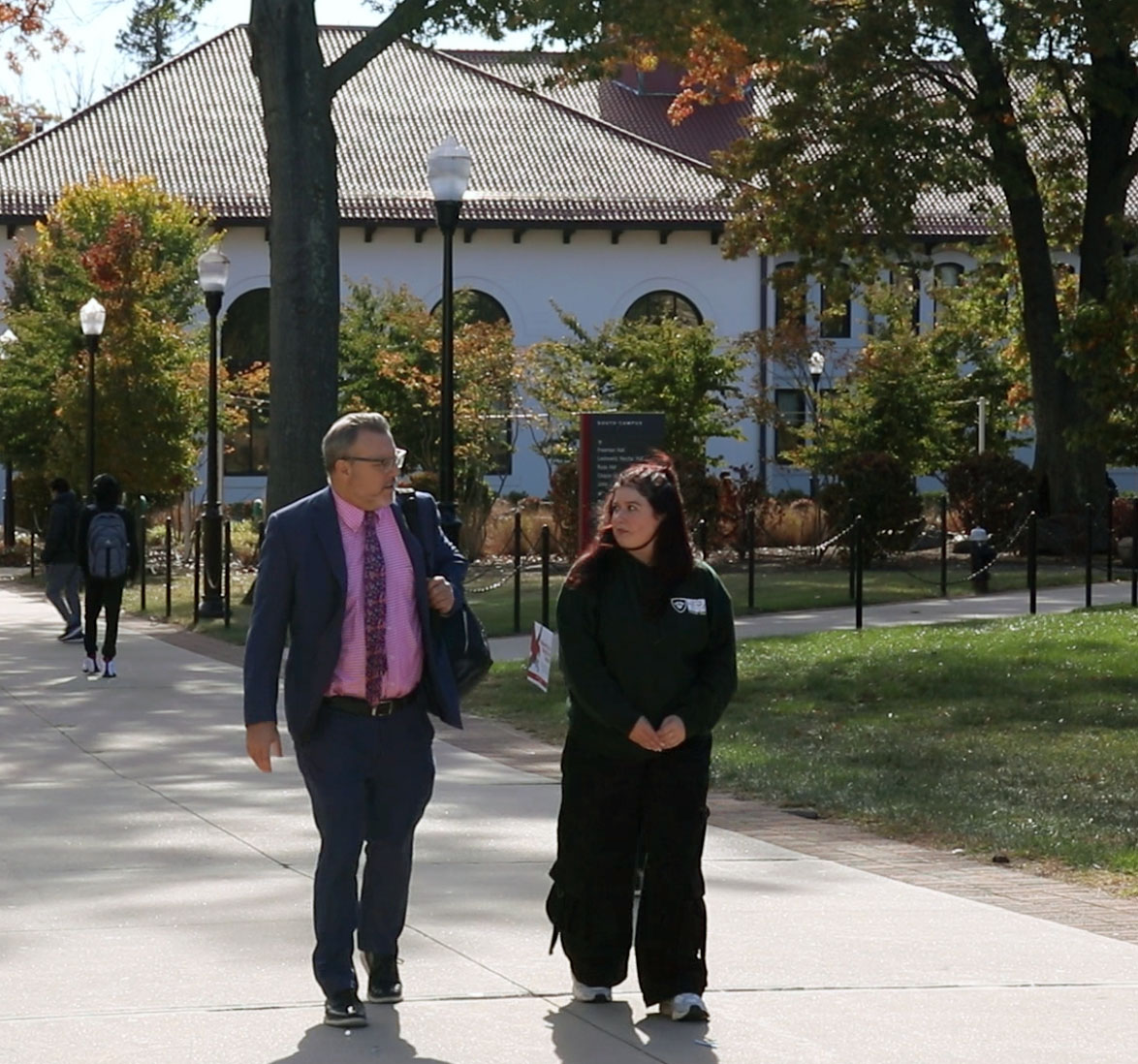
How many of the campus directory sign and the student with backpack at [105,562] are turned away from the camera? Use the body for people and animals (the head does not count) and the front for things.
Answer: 1

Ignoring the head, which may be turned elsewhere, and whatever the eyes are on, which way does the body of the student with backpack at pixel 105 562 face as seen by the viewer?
away from the camera

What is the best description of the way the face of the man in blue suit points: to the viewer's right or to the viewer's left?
to the viewer's right

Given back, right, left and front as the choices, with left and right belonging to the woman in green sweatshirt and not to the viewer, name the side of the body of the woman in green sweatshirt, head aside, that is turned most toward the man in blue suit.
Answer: right

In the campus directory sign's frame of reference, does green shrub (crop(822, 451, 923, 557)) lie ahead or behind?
behind

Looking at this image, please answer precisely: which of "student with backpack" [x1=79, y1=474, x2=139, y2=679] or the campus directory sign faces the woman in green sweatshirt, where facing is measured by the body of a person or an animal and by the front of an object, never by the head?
the campus directory sign

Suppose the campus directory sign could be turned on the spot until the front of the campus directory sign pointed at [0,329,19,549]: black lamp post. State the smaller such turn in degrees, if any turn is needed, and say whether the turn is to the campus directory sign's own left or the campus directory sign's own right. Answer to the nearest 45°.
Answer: approximately 135° to the campus directory sign's own right

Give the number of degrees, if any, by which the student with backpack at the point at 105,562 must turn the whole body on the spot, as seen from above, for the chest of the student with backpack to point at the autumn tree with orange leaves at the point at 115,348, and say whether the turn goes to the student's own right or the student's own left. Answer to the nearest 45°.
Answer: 0° — they already face it

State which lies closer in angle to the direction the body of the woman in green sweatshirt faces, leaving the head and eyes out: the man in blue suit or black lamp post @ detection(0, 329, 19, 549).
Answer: the man in blue suit

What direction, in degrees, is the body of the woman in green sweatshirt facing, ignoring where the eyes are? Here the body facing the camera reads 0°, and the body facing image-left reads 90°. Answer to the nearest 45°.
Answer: approximately 0°

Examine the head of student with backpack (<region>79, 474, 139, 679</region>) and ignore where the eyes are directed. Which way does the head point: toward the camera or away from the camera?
away from the camera
